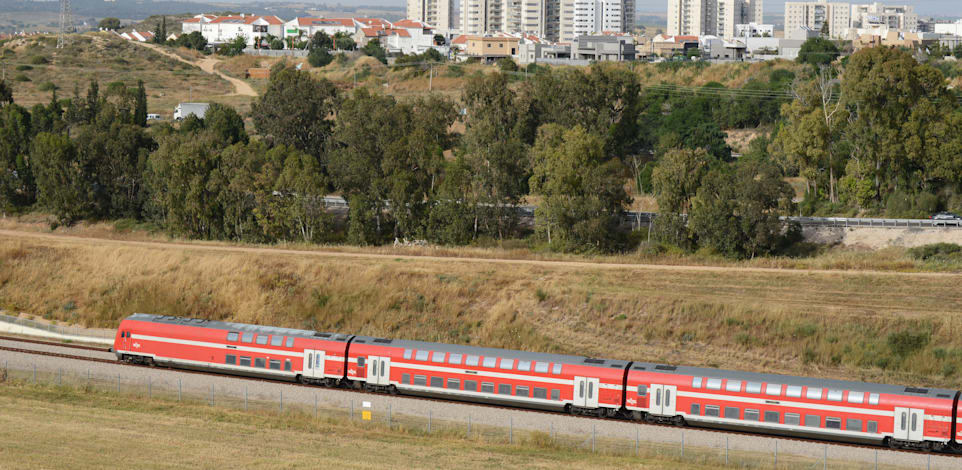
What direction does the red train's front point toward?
to the viewer's left
